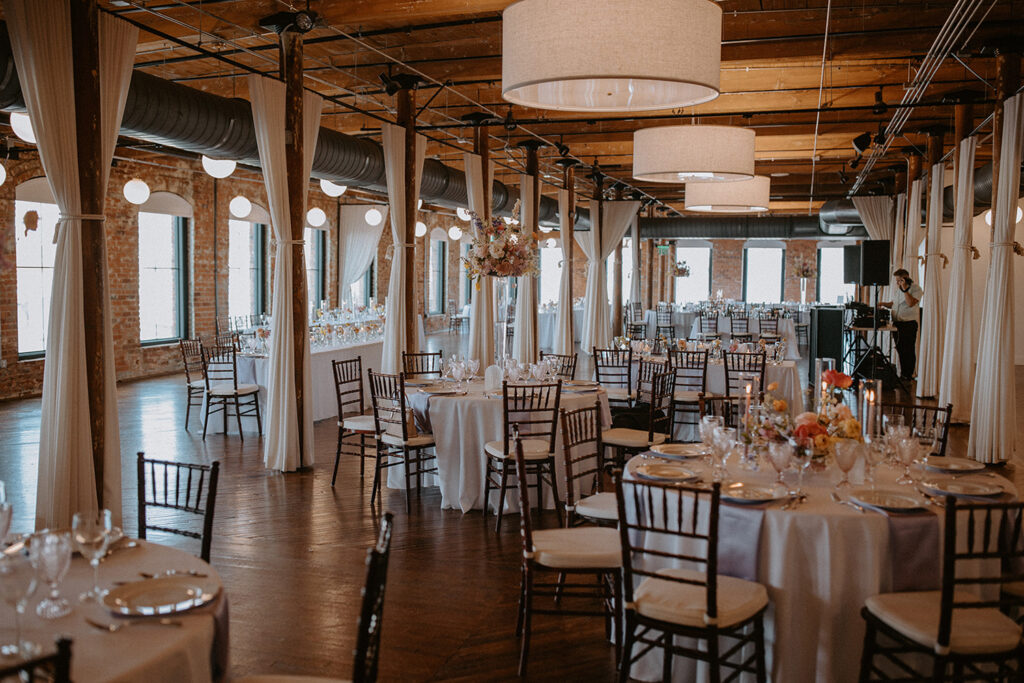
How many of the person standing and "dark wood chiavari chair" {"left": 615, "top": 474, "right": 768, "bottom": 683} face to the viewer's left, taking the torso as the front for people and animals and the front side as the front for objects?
1

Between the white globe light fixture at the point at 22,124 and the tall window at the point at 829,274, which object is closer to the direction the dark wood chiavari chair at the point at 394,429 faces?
the tall window

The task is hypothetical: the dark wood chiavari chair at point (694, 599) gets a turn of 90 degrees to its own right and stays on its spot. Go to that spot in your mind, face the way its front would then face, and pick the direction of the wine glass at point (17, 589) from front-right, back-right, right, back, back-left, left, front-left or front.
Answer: right

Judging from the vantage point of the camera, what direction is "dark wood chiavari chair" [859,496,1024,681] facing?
facing away from the viewer and to the left of the viewer

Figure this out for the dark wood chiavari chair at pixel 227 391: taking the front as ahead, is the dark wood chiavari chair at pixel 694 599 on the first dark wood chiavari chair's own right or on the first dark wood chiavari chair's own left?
on the first dark wood chiavari chair's own right

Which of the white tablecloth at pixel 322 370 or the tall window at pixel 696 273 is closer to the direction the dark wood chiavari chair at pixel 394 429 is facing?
the tall window

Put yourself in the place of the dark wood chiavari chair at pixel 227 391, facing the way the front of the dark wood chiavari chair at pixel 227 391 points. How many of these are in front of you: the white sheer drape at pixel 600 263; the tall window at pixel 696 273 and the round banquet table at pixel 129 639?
2

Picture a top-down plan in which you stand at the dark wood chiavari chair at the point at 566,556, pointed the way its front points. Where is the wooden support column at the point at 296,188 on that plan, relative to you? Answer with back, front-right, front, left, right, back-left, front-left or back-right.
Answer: back-left

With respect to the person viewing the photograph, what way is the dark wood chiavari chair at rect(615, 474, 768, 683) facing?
facing away from the viewer and to the right of the viewer

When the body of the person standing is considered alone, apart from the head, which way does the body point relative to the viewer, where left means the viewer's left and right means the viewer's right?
facing to the left of the viewer

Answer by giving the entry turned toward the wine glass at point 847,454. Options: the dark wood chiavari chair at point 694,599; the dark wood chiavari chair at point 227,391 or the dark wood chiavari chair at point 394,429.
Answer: the dark wood chiavari chair at point 694,599

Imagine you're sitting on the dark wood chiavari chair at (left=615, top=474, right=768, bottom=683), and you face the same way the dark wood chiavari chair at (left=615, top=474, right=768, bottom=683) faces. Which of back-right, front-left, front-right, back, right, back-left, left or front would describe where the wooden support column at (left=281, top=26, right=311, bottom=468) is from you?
left

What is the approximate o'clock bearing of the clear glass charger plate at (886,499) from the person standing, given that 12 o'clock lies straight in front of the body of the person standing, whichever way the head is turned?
The clear glass charger plate is roughly at 9 o'clock from the person standing.

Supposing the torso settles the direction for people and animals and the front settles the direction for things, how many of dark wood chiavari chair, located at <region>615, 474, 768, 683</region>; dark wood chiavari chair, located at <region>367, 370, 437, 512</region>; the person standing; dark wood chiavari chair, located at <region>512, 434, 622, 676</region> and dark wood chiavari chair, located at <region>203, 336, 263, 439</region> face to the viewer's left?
1

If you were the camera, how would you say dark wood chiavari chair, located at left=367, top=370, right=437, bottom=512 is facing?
facing away from the viewer and to the right of the viewer
